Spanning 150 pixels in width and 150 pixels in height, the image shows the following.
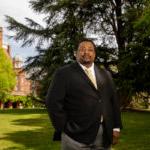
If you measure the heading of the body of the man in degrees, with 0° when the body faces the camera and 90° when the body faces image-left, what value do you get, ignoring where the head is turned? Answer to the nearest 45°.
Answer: approximately 315°

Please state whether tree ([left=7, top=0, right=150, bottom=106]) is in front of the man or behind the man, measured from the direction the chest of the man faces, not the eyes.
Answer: behind
